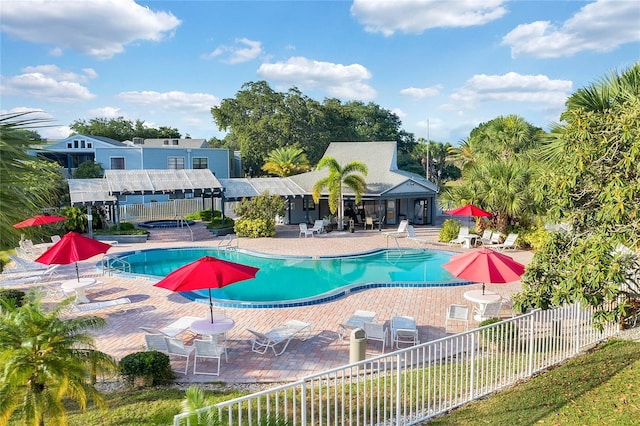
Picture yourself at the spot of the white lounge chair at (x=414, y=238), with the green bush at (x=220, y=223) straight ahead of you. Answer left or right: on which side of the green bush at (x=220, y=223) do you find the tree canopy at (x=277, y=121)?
right

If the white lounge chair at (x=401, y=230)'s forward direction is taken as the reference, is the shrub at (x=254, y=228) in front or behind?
in front

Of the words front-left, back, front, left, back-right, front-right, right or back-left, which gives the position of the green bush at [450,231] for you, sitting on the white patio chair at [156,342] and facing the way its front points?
front

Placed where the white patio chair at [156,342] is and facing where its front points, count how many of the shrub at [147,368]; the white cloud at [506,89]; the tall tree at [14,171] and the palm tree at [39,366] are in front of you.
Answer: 1

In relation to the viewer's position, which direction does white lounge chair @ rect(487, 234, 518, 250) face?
facing to the left of the viewer

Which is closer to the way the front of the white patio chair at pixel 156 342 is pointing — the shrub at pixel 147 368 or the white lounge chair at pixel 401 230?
the white lounge chair

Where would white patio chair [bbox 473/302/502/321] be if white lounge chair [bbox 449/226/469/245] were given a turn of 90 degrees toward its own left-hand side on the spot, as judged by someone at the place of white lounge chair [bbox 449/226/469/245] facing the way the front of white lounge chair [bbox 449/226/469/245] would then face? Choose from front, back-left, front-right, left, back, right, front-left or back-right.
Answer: front-right

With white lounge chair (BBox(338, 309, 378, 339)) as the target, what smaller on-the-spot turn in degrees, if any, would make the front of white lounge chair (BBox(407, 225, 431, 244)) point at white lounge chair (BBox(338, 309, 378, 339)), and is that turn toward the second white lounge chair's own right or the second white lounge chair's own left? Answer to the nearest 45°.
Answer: approximately 45° to the second white lounge chair's own right

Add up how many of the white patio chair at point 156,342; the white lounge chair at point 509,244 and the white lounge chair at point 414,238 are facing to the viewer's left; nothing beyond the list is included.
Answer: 1

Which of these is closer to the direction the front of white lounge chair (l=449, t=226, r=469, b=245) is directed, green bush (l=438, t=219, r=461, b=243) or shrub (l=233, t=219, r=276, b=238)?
the shrub

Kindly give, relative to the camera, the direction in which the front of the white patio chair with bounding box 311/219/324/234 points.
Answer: facing the viewer and to the left of the viewer

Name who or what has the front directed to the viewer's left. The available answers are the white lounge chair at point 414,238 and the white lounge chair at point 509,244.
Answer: the white lounge chair at point 509,244

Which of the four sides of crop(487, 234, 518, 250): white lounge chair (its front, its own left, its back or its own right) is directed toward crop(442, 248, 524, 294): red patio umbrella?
left

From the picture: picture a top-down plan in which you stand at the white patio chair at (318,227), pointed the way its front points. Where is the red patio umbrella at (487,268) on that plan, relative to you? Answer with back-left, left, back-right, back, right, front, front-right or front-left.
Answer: front-left

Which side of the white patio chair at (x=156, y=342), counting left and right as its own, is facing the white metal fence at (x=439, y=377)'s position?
right

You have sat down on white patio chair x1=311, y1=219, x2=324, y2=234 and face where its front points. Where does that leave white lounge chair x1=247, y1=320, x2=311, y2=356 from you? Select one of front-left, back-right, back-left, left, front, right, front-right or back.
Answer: front-left

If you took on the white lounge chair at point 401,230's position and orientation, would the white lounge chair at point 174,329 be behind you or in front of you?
in front
